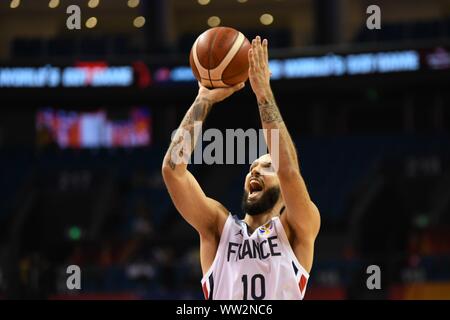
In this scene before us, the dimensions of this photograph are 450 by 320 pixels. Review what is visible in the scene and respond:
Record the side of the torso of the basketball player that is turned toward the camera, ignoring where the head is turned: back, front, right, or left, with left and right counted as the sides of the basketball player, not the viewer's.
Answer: front

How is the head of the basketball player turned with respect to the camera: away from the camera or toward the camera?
toward the camera
